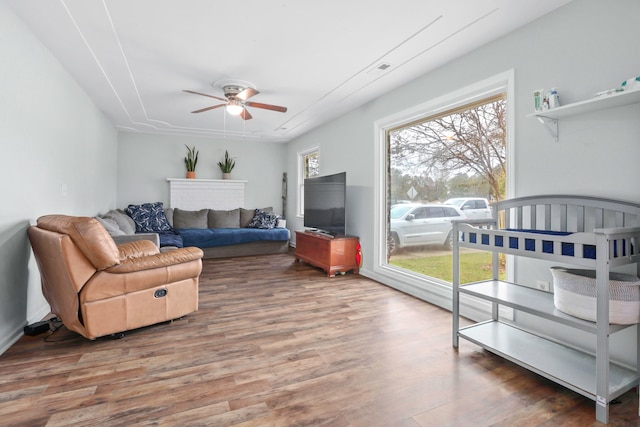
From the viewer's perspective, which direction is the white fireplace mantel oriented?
toward the camera

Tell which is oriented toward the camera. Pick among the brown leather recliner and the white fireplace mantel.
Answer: the white fireplace mantel

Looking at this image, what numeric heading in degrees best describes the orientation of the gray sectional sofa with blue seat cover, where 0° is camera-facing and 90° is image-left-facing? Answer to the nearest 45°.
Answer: approximately 0°

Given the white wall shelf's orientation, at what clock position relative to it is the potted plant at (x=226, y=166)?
The potted plant is roughly at 2 o'clock from the white wall shelf.

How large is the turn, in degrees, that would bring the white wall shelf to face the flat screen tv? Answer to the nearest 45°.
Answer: approximately 45° to its right

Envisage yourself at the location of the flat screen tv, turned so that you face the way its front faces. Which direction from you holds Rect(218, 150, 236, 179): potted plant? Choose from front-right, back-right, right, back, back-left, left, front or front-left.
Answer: right

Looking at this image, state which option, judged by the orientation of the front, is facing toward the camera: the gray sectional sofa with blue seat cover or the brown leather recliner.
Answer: the gray sectional sofa with blue seat cover

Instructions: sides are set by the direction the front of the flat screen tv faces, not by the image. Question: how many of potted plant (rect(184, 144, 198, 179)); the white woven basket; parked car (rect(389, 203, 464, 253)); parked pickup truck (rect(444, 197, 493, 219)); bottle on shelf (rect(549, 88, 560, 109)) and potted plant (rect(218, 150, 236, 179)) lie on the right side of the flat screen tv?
2

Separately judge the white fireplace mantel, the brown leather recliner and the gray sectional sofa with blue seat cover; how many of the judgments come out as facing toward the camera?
2

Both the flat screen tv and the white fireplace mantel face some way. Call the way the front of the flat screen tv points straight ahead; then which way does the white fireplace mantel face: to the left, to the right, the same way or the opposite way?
to the left

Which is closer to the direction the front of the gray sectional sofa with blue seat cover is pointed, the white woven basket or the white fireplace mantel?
the white woven basket
